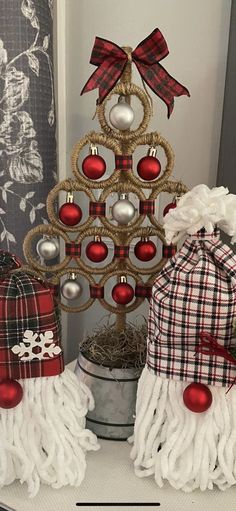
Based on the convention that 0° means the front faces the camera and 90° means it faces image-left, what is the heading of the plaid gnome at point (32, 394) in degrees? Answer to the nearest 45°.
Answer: approximately 0°

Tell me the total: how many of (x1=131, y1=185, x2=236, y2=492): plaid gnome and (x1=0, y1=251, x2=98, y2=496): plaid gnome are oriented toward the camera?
2
